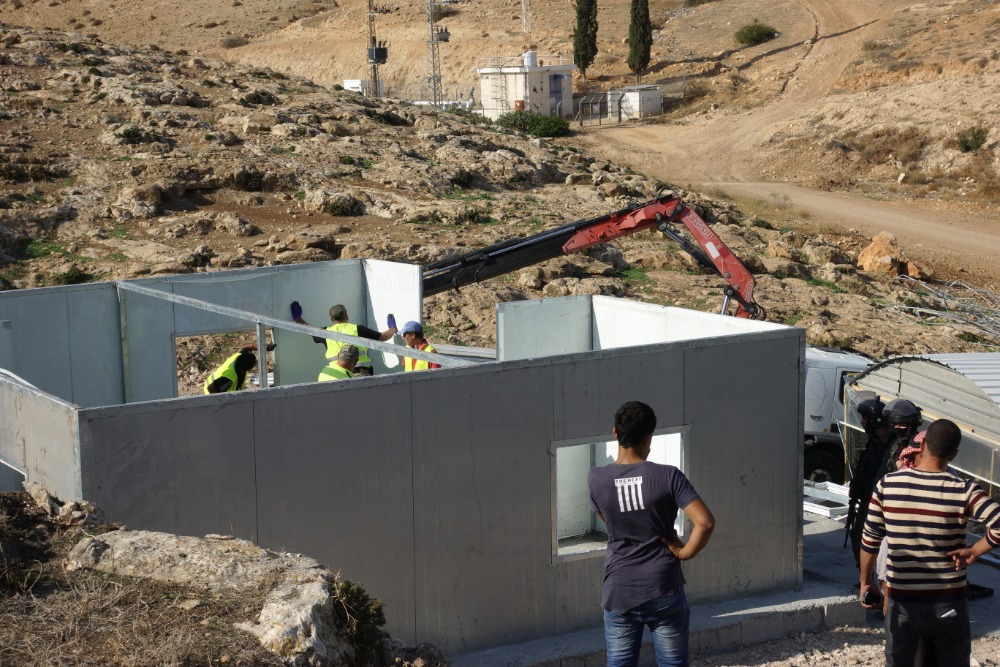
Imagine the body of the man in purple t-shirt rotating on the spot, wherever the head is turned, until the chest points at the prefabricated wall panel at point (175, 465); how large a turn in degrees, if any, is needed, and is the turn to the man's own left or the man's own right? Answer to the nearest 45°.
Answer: approximately 45° to the man's own left

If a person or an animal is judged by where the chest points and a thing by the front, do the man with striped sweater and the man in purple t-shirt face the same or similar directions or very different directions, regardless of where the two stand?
same or similar directions

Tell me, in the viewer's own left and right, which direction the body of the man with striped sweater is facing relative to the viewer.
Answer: facing away from the viewer

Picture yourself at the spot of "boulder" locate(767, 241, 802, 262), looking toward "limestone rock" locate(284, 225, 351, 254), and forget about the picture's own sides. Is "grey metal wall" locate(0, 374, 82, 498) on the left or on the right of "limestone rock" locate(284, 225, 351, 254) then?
left

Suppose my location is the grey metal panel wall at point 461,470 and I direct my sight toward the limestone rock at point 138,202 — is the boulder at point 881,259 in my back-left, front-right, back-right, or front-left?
front-right

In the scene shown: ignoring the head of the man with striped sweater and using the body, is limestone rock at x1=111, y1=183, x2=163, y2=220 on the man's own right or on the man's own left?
on the man's own left

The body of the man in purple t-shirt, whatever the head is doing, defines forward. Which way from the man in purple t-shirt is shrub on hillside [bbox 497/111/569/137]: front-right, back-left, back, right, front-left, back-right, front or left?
front

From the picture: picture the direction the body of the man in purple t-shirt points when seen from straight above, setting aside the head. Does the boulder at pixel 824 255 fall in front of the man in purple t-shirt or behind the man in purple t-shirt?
in front

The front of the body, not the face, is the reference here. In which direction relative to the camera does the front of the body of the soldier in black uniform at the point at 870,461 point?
to the viewer's left

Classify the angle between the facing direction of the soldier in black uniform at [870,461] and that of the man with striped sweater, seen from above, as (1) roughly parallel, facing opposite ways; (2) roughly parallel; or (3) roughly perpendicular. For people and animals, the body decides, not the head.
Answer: roughly perpendicular

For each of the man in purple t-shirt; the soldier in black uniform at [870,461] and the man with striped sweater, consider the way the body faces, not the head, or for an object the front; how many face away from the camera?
2

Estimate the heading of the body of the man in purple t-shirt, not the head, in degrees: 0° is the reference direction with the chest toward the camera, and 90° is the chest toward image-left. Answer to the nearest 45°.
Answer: approximately 180°

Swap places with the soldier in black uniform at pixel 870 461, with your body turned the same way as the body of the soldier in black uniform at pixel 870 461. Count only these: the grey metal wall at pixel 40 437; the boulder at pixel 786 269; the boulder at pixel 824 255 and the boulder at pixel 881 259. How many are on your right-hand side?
3

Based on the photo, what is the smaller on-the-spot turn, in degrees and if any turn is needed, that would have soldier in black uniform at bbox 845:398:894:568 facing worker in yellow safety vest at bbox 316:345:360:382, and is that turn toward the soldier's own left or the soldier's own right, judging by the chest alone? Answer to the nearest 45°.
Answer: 0° — they already face them

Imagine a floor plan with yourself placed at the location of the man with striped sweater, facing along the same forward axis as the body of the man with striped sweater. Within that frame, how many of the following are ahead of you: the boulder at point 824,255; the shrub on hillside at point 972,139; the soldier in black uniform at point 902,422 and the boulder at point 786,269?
4

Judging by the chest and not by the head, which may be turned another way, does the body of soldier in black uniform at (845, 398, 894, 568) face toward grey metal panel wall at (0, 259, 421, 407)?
yes
